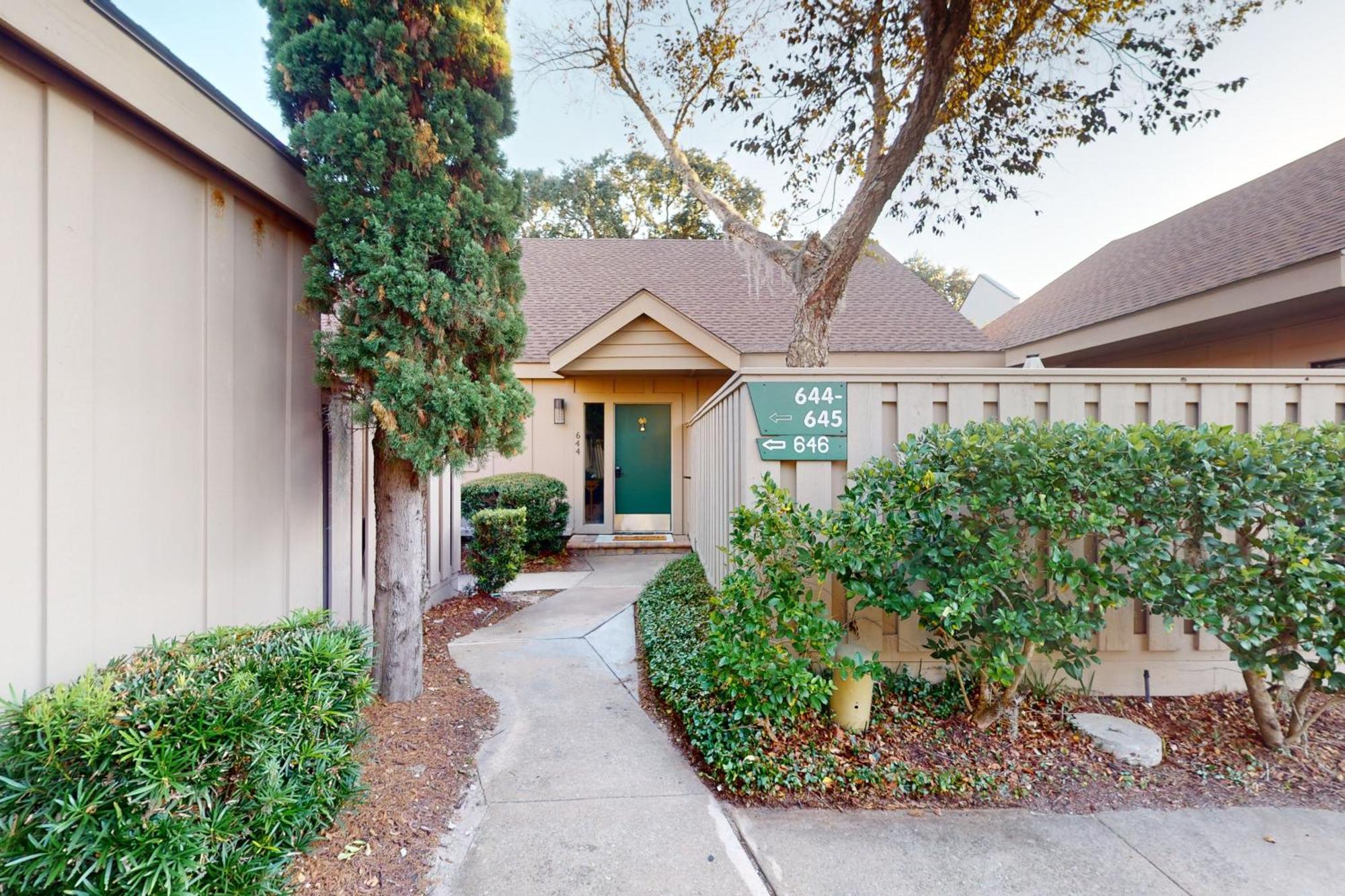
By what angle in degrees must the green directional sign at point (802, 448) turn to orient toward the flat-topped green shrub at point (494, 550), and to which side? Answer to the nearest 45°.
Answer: approximately 135° to its right

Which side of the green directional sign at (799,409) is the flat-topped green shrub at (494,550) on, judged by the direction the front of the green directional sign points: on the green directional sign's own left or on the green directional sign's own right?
on the green directional sign's own right

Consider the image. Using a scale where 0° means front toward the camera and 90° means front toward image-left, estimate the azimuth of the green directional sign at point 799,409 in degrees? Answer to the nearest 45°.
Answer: approximately 0°

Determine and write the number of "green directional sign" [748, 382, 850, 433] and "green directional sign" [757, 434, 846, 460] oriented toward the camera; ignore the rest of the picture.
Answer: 2

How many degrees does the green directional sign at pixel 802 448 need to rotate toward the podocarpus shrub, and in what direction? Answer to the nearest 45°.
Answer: approximately 45° to its right

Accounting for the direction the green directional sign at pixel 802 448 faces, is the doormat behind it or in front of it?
behind
